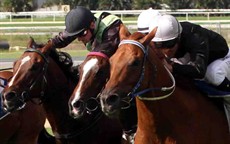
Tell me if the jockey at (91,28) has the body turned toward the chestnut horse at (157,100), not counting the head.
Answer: no

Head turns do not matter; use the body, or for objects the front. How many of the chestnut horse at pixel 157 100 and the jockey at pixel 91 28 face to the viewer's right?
0

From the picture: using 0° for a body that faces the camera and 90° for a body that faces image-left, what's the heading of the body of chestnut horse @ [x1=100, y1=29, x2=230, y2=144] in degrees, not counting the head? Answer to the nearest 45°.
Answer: approximately 45°

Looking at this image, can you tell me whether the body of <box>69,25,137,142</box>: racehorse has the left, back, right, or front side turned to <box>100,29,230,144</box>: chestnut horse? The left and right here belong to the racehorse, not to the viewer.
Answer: left

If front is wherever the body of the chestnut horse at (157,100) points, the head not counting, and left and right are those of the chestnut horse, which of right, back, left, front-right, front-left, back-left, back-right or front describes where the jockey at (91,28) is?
right

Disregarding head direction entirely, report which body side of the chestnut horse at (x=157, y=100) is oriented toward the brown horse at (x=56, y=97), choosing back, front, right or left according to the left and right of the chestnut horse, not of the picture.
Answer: right

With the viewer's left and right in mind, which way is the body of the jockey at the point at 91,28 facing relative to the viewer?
facing the viewer and to the left of the viewer

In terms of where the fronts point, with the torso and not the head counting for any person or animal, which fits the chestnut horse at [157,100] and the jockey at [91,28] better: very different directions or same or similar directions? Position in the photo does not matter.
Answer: same or similar directions

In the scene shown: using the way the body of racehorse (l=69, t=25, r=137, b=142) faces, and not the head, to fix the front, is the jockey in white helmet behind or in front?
behind

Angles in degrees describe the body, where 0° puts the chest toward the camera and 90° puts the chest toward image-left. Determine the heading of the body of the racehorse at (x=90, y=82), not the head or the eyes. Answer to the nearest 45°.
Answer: approximately 45°
